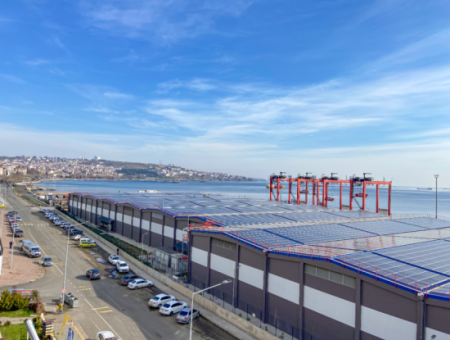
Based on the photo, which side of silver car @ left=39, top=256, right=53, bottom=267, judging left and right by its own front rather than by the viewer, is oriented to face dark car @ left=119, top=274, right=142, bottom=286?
front

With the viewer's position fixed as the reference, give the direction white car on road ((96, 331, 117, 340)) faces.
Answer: facing the viewer and to the right of the viewer

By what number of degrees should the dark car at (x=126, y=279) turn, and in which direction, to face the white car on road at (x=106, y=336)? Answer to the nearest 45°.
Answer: approximately 135° to its right

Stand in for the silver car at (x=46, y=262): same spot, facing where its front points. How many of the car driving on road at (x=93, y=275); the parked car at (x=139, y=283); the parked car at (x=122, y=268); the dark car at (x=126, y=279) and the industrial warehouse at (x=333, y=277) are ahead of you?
5

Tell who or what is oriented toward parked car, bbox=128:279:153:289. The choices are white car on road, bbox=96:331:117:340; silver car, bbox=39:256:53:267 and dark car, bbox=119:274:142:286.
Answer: the silver car

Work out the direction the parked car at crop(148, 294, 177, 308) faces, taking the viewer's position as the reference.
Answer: facing away from the viewer and to the right of the viewer

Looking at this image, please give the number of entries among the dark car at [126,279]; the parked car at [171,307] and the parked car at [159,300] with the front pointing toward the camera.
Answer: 0

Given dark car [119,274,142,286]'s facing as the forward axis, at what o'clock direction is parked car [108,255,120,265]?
The parked car is roughly at 10 o'clock from the dark car.

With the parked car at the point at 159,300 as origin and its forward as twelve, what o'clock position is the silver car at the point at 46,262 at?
The silver car is roughly at 9 o'clock from the parked car.

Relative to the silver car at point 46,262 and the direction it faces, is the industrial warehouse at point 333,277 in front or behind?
in front

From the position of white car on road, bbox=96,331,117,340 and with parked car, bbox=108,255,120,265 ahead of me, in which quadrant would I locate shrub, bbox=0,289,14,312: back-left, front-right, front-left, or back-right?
front-left

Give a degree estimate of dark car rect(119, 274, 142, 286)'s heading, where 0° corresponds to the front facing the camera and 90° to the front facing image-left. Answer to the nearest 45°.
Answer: approximately 225°
